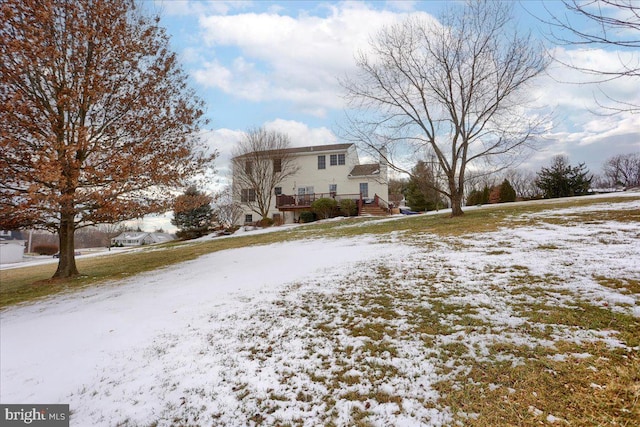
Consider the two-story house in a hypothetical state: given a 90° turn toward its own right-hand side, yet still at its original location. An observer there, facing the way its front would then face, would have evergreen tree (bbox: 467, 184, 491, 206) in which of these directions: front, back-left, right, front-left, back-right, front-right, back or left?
front

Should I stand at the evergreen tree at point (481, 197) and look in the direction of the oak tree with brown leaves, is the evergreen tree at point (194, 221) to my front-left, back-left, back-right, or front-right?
front-right

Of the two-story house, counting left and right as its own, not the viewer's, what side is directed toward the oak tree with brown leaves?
back

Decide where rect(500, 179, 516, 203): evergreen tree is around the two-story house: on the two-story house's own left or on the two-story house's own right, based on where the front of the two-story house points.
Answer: on the two-story house's own right

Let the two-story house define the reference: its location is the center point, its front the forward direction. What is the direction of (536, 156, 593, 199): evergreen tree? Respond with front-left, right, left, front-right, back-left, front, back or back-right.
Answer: right

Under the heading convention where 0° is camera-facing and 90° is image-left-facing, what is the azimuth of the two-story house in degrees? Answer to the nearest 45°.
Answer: approximately 180°

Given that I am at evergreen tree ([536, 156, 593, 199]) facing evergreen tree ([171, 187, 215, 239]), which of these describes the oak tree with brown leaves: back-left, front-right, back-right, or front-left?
front-left

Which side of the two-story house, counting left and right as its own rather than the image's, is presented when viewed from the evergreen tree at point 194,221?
left
